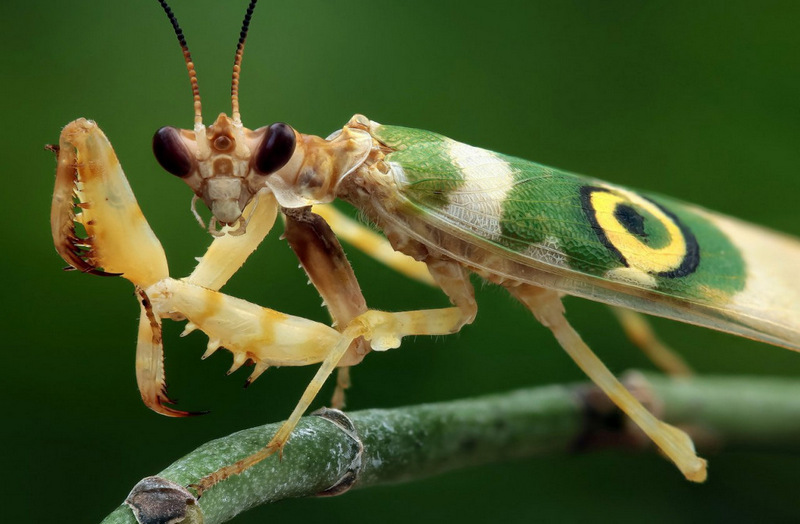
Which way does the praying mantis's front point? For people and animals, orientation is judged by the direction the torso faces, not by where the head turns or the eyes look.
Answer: to the viewer's left
